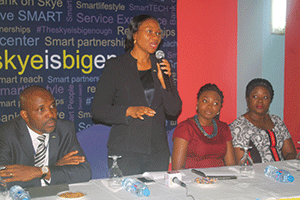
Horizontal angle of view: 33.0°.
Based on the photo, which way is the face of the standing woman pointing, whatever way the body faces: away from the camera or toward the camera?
toward the camera

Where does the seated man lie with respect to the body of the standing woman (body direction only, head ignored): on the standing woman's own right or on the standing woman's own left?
on the standing woman's own right

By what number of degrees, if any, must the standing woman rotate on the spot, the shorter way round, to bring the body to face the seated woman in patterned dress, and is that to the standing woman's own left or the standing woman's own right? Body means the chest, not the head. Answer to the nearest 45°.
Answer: approximately 90° to the standing woman's own left

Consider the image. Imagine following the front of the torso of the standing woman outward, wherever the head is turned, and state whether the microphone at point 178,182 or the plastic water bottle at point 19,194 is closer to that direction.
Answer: the microphone

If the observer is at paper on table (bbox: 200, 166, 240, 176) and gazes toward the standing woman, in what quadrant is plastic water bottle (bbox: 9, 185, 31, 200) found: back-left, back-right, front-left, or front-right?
front-left

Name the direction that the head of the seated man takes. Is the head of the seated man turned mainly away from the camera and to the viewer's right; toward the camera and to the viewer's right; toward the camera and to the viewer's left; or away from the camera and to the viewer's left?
toward the camera and to the viewer's right

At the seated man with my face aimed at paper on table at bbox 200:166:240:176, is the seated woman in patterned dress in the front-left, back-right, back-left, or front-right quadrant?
front-left

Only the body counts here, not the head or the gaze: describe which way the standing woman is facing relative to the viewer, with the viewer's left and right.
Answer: facing the viewer and to the right of the viewer

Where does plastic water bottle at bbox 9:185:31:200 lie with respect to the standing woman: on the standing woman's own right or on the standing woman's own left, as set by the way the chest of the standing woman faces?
on the standing woman's own right
